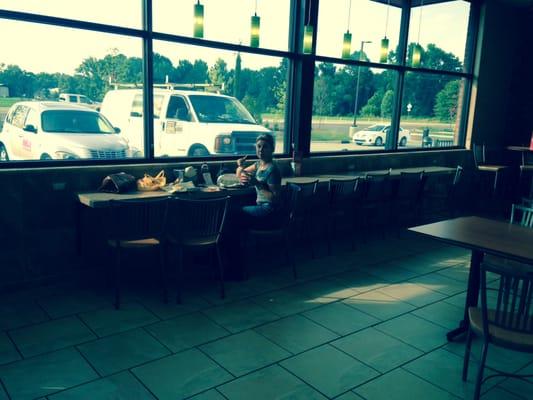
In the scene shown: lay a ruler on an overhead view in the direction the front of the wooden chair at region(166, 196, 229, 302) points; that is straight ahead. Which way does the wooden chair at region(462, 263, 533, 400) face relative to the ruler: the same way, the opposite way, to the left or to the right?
the same way

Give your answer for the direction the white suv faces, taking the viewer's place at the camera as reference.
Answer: facing the viewer and to the right of the viewer

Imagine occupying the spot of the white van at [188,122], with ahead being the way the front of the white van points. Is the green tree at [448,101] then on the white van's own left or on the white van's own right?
on the white van's own left

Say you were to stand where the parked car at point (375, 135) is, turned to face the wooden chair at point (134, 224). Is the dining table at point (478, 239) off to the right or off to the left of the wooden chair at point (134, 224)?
left

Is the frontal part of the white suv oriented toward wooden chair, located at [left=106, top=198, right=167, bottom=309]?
yes

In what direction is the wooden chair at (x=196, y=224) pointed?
away from the camera

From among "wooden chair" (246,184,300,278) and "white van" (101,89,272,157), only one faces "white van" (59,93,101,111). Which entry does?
the wooden chair

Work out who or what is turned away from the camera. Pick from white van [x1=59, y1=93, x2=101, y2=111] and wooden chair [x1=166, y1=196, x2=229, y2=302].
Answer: the wooden chair

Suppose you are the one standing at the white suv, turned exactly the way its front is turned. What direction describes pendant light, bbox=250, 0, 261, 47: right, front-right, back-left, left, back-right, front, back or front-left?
front-left

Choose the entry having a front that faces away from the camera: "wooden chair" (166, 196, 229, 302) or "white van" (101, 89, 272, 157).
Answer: the wooden chair

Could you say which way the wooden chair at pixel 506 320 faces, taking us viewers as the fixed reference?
facing away from the viewer and to the left of the viewer

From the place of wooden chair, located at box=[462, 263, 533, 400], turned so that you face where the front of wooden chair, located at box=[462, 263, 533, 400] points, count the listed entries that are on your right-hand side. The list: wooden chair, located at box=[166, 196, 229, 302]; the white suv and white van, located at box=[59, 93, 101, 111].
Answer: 0

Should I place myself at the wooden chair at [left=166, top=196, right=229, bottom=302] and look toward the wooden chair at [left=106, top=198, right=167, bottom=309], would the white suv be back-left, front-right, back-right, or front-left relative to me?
front-right
